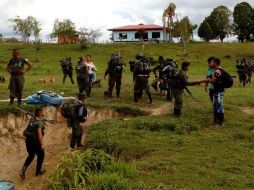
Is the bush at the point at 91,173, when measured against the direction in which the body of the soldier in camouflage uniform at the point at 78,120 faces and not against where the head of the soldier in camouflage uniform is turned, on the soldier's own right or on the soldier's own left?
on the soldier's own right

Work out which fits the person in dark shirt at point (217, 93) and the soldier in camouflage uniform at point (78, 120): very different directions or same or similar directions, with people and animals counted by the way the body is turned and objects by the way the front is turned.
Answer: very different directions

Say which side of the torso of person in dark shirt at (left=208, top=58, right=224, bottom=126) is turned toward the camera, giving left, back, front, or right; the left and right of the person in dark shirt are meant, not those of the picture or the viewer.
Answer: left
